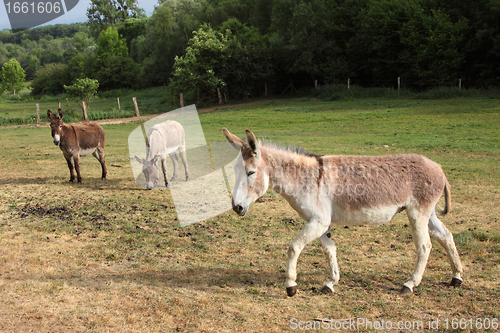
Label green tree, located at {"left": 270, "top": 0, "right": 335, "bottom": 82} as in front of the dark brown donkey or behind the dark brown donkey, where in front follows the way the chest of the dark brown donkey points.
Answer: behind

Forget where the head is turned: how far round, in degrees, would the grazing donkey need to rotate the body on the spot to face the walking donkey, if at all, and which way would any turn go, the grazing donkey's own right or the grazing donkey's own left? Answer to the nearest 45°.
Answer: approximately 45° to the grazing donkey's own left

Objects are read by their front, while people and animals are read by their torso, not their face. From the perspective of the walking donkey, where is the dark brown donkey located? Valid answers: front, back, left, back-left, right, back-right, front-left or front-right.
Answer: front-right

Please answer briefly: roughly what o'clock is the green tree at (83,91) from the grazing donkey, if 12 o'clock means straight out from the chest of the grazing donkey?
The green tree is roughly at 4 o'clock from the grazing donkey.

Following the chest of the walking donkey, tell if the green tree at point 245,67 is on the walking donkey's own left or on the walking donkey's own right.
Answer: on the walking donkey's own right

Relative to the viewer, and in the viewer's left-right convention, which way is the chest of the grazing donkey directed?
facing the viewer and to the left of the viewer

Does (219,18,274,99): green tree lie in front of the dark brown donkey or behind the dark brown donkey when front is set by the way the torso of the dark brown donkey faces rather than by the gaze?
behind

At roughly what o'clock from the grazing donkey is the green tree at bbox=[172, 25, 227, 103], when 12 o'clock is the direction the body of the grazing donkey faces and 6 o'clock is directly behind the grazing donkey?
The green tree is roughly at 5 o'clock from the grazing donkey.

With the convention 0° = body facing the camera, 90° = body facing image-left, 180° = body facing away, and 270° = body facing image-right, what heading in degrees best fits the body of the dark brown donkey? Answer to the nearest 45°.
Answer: approximately 45°

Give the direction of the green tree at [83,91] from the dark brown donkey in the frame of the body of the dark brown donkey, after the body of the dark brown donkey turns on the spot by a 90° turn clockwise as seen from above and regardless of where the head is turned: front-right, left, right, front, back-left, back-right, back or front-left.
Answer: front-right

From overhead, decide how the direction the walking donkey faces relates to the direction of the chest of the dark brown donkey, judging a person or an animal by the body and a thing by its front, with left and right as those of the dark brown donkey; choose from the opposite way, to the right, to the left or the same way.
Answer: to the right

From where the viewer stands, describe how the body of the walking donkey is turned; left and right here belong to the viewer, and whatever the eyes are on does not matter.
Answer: facing to the left of the viewer

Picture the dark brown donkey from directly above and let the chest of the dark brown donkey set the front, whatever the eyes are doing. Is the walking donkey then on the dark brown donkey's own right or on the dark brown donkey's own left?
on the dark brown donkey's own left

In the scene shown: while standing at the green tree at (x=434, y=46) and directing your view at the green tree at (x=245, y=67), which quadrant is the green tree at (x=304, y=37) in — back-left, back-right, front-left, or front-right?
front-right
